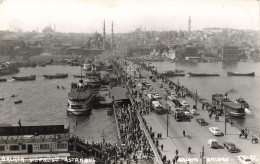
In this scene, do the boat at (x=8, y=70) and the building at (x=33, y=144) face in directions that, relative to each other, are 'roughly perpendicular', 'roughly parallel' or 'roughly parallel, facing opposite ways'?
roughly perpendicular

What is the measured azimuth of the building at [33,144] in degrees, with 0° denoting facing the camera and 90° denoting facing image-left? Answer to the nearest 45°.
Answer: approximately 0°
